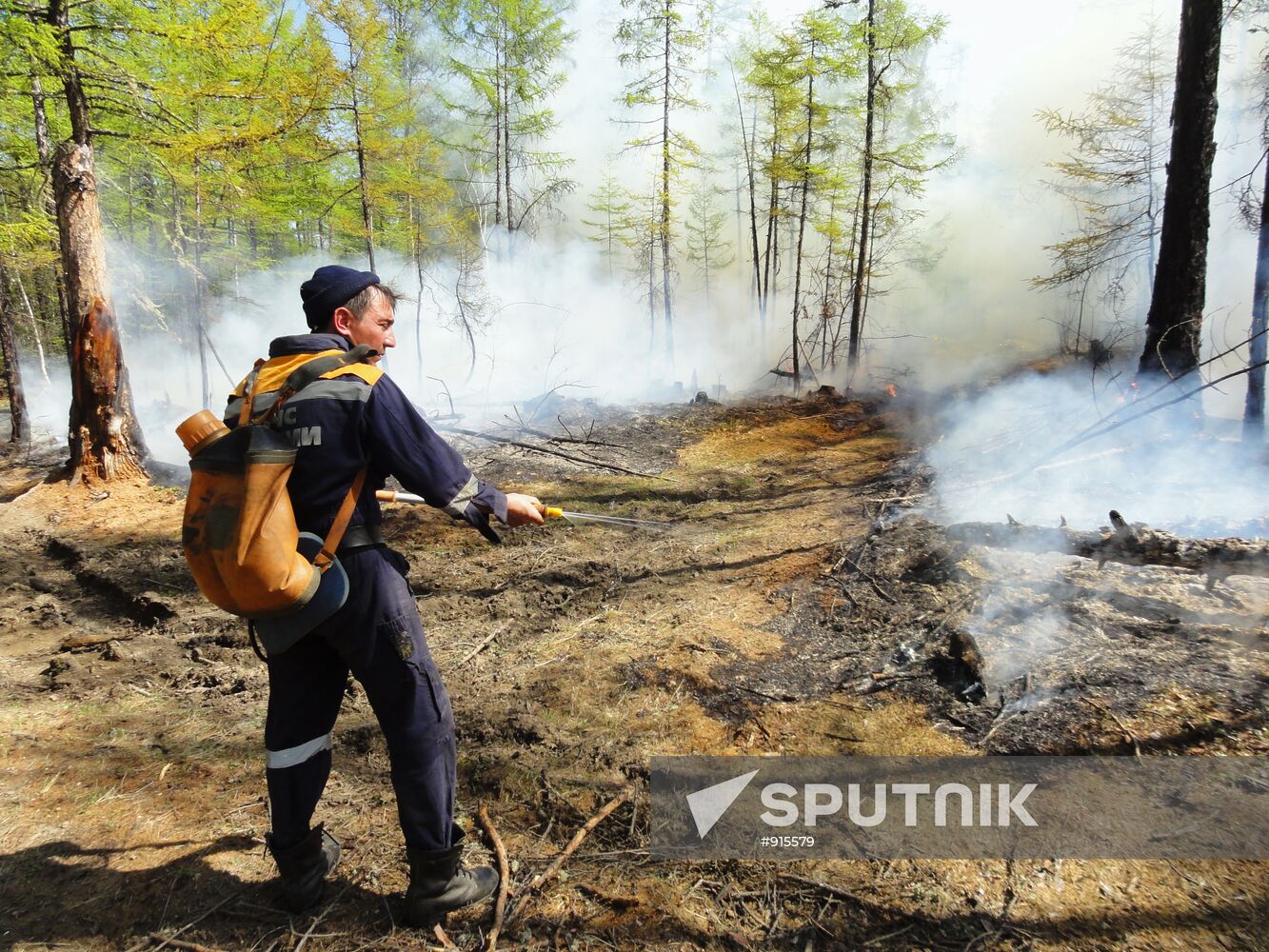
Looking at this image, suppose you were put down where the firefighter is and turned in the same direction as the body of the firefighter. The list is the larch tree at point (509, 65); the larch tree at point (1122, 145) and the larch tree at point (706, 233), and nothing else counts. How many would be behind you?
0

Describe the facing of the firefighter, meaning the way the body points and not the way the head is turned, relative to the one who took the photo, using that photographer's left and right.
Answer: facing away from the viewer and to the right of the viewer

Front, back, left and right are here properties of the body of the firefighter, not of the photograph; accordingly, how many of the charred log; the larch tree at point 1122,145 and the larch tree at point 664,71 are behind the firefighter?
0

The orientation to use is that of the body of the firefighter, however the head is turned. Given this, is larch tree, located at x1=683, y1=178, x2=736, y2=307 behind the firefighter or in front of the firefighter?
in front

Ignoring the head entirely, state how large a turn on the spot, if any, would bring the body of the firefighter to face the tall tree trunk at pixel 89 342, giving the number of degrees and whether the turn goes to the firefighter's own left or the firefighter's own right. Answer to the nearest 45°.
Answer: approximately 45° to the firefighter's own left

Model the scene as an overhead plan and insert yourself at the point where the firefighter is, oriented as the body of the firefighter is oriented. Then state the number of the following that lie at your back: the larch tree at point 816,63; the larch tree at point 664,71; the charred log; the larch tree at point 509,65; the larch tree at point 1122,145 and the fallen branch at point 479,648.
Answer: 0

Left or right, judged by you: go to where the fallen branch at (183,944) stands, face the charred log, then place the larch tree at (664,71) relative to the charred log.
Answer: left

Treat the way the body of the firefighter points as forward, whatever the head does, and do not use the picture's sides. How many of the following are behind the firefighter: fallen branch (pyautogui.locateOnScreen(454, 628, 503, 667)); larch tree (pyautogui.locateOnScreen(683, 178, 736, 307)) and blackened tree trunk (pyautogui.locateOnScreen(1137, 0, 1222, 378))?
0

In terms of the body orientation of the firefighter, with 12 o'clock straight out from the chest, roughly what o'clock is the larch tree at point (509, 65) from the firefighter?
The larch tree is roughly at 11 o'clock from the firefighter.

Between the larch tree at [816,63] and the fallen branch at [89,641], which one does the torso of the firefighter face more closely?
the larch tree

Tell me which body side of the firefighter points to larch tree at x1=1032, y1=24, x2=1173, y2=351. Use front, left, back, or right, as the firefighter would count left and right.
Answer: front

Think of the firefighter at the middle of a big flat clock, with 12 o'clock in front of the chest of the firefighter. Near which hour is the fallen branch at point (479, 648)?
The fallen branch is roughly at 11 o'clock from the firefighter.

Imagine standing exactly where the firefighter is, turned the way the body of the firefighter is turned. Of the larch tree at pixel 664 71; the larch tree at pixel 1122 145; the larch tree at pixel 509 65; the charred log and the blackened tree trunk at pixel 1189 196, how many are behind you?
0

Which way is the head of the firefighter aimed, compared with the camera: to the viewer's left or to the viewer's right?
to the viewer's right
